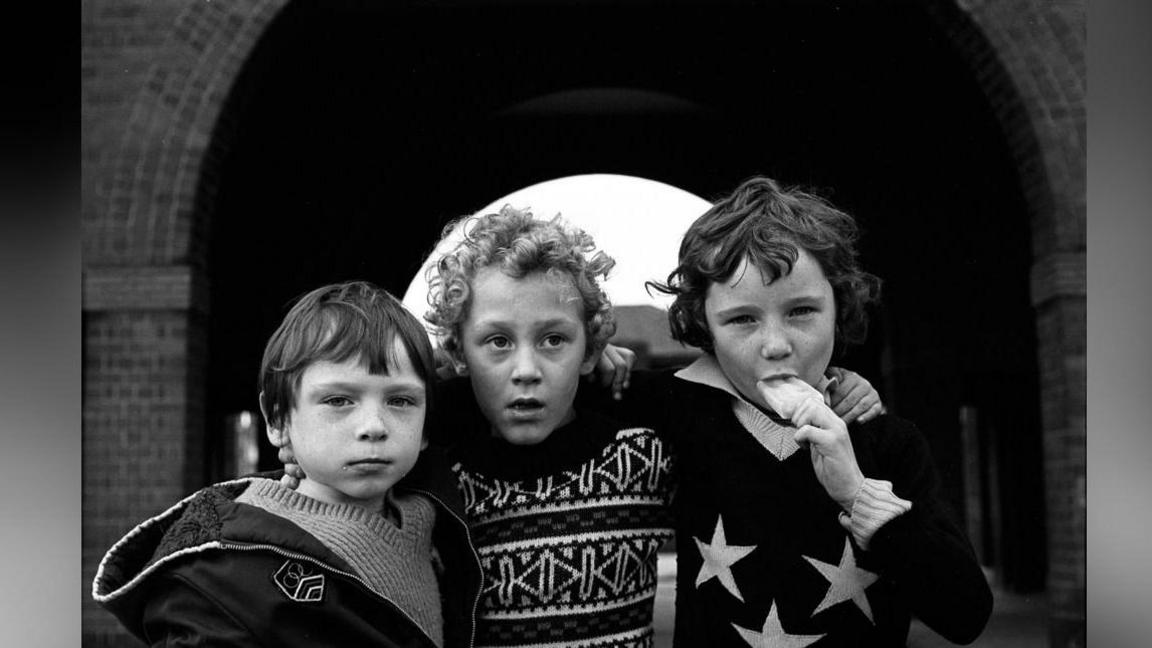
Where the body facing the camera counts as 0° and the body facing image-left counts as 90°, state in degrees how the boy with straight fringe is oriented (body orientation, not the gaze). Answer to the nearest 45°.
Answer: approximately 315°

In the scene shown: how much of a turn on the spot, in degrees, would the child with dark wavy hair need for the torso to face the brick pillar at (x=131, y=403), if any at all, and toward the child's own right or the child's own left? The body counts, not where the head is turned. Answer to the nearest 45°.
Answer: approximately 135° to the child's own right

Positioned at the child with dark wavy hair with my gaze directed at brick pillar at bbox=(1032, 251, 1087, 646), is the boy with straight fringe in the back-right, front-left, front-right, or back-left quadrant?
back-left

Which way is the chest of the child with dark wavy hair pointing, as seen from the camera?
toward the camera

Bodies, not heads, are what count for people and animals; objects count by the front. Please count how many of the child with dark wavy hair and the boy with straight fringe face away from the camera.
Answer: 0

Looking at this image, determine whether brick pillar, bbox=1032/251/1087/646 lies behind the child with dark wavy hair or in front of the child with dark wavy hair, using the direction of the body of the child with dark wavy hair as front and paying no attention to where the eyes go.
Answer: behind

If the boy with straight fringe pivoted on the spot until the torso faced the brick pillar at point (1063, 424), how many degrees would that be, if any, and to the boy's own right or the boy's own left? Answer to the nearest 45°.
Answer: approximately 90° to the boy's own left

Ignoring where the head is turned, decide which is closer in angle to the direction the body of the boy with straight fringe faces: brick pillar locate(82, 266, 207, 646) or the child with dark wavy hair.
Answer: the child with dark wavy hair

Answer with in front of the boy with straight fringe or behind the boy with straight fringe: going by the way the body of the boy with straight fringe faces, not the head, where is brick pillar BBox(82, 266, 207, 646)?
behind

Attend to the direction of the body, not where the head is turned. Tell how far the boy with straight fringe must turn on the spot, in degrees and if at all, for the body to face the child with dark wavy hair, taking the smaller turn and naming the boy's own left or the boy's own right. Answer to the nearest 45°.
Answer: approximately 45° to the boy's own left
